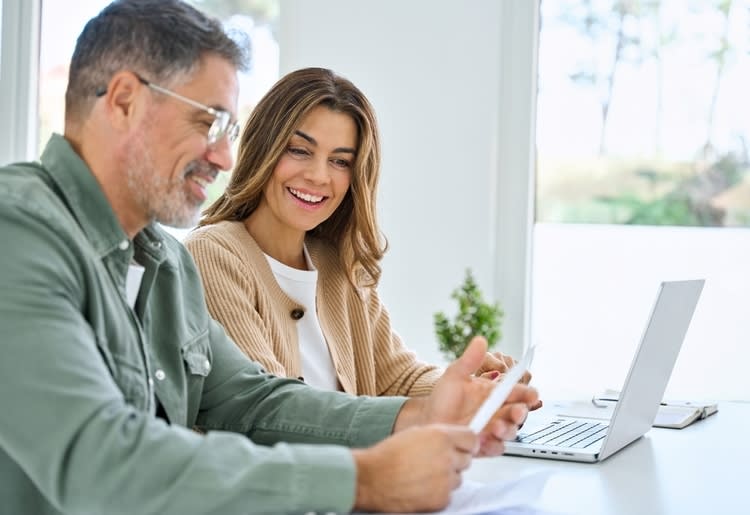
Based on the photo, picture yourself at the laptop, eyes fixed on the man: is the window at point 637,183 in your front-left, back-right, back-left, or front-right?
back-right

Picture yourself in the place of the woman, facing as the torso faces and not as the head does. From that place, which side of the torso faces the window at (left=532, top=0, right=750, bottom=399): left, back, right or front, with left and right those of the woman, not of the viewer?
left

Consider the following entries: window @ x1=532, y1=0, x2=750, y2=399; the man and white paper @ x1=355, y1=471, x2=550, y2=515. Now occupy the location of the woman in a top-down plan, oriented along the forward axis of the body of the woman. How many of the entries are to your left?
1

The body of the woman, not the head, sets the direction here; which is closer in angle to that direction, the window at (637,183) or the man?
the man

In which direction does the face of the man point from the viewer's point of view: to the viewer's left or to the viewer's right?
to the viewer's right

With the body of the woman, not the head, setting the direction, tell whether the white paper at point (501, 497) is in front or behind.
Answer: in front

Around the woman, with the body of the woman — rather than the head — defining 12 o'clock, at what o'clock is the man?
The man is roughly at 2 o'clock from the woman.

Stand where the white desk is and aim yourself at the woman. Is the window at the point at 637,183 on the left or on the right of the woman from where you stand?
right

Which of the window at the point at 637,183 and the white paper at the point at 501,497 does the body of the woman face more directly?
the white paper

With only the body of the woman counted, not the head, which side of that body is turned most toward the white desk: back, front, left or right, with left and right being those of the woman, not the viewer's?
front
